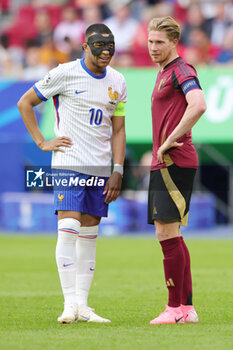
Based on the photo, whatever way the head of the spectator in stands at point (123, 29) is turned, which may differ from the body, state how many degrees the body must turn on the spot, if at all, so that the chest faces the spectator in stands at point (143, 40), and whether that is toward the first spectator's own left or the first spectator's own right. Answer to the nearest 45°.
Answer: approximately 45° to the first spectator's own left

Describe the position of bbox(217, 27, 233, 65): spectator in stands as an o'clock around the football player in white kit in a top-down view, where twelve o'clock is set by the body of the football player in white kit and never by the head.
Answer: The spectator in stands is roughly at 8 o'clock from the football player in white kit.

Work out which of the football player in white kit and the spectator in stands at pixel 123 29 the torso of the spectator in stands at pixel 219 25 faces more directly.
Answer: the football player in white kit

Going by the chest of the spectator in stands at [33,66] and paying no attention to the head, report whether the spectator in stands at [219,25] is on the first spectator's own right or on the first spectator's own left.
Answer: on the first spectator's own left

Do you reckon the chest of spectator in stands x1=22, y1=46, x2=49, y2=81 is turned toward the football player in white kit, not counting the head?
yes

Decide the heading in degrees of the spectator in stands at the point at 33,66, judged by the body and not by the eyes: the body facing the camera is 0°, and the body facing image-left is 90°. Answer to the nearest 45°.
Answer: approximately 0°

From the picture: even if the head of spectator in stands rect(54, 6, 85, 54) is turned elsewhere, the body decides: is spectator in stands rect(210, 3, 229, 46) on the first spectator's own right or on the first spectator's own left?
on the first spectator's own left

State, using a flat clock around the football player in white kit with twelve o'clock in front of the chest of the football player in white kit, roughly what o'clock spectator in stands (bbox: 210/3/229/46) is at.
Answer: The spectator in stands is roughly at 8 o'clock from the football player in white kit.

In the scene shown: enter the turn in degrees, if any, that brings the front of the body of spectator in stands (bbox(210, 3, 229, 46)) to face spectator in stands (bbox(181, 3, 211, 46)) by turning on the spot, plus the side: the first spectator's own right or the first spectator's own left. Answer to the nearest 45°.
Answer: approximately 45° to the first spectator's own right

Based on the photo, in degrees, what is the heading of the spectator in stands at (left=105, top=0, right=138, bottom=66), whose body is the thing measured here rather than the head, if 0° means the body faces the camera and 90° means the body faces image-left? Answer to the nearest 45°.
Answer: approximately 0°
